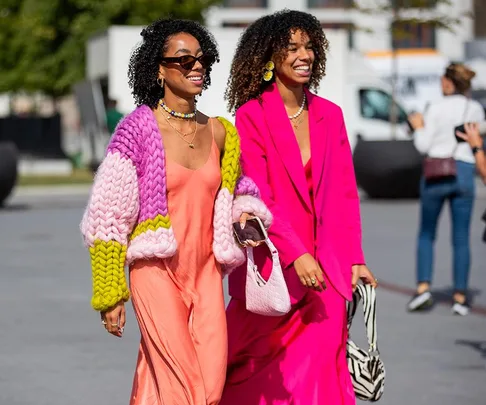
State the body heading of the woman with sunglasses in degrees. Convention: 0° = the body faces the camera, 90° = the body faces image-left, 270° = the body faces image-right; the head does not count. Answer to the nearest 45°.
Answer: approximately 315°

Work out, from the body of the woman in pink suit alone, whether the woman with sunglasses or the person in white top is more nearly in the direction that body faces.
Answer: the woman with sunglasses

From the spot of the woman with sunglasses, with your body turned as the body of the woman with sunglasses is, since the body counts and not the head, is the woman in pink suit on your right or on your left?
on your left

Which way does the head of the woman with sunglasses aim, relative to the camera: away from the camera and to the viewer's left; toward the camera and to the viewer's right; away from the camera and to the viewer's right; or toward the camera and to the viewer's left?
toward the camera and to the viewer's right

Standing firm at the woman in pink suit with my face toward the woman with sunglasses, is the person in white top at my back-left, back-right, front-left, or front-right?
back-right

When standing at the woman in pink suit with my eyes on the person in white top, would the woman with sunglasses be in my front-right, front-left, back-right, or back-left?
back-left

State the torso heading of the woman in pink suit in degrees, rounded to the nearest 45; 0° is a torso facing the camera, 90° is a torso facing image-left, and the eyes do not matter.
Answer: approximately 315°

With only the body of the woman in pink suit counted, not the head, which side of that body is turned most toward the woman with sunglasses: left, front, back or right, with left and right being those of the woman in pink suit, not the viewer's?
right

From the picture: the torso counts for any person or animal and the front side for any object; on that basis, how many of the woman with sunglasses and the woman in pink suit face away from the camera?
0

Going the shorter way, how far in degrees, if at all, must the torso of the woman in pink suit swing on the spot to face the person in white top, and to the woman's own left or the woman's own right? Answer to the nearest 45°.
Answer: approximately 135° to the woman's own left
